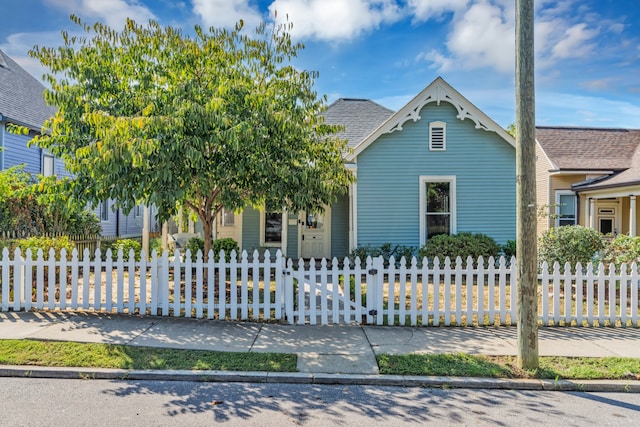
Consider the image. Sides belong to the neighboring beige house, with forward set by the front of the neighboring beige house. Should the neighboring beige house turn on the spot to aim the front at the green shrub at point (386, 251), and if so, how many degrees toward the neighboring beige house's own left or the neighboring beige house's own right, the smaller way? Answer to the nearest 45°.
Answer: approximately 45° to the neighboring beige house's own right

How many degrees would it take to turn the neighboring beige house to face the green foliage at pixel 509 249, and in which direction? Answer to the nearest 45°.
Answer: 0° — it already faces it

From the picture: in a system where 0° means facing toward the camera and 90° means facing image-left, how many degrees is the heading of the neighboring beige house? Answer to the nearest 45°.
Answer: approximately 0°

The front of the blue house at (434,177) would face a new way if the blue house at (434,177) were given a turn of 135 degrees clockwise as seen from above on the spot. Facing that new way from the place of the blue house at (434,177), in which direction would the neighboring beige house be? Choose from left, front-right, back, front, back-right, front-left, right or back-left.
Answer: right
